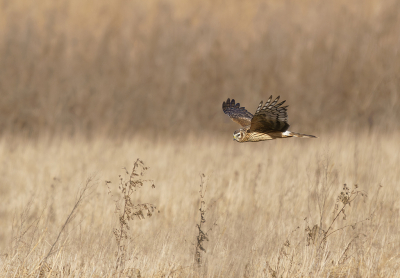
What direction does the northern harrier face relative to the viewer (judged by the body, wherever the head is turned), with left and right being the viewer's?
facing to the left of the viewer
